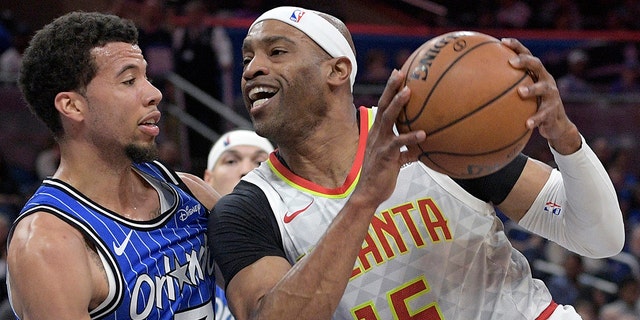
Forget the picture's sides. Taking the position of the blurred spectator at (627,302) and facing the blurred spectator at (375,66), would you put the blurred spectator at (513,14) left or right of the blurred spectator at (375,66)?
right

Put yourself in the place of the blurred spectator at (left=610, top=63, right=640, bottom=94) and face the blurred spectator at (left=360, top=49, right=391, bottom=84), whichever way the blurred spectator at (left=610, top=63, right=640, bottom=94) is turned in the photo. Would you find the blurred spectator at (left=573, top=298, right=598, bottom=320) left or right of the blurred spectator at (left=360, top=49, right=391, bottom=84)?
left

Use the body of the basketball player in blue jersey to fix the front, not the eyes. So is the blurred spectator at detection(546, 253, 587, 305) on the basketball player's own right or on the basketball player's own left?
on the basketball player's own left

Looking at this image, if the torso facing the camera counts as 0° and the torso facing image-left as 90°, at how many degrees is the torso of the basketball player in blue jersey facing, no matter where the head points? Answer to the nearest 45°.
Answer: approximately 315°

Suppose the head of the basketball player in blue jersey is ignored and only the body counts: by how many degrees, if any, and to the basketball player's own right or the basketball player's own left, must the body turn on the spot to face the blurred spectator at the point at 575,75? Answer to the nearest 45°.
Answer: approximately 90° to the basketball player's own left

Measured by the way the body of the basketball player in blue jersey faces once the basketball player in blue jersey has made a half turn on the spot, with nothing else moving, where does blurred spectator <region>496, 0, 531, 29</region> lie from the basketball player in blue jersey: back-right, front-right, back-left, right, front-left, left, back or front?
right

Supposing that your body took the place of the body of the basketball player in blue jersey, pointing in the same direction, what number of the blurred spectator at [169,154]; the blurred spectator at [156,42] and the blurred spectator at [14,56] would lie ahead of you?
0

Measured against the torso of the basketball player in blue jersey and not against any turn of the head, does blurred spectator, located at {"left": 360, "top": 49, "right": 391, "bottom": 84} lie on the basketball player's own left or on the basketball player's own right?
on the basketball player's own left

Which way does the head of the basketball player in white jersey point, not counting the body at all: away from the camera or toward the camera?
toward the camera

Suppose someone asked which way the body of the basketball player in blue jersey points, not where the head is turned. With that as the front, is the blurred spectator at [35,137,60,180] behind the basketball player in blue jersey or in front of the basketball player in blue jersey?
behind

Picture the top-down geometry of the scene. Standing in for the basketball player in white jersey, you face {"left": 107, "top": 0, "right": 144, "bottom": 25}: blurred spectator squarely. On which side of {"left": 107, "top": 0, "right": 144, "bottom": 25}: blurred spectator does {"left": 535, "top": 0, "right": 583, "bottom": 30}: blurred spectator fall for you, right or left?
right

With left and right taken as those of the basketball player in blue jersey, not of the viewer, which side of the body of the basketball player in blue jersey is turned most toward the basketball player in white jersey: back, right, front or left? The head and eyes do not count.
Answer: front

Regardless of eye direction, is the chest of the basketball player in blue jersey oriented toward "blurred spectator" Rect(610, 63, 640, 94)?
no

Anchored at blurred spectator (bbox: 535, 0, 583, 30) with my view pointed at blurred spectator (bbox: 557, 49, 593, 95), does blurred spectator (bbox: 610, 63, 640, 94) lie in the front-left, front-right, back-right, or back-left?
front-left

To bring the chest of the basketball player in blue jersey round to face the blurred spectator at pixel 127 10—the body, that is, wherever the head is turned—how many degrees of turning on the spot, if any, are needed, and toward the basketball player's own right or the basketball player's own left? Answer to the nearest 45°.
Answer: approximately 135° to the basketball player's own left

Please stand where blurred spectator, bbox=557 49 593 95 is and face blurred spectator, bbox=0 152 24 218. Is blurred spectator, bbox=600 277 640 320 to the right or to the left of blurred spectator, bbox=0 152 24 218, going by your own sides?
left

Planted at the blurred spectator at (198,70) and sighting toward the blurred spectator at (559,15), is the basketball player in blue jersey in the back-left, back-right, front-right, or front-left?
back-right

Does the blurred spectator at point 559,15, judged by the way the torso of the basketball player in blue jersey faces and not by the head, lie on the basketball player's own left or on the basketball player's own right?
on the basketball player's own left
